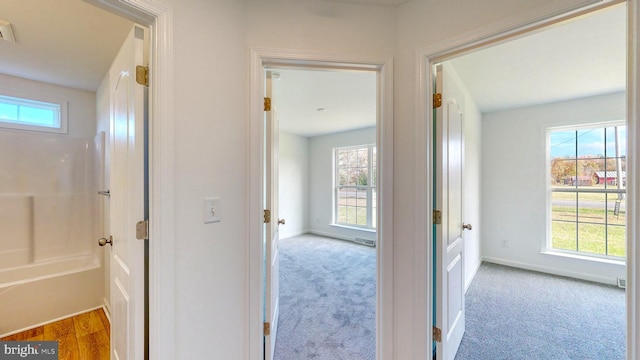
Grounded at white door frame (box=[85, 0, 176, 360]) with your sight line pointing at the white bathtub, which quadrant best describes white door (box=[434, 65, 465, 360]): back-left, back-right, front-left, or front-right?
back-right

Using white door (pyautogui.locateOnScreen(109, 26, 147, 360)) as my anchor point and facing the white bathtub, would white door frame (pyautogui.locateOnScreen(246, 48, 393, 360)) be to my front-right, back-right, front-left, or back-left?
back-right

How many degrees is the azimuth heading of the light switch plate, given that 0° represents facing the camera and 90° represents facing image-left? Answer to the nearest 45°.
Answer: approximately 315°
